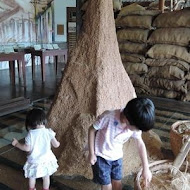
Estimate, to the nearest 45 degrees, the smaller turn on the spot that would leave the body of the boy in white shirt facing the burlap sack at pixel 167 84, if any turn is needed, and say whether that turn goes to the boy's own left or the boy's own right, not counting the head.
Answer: approximately 135° to the boy's own left

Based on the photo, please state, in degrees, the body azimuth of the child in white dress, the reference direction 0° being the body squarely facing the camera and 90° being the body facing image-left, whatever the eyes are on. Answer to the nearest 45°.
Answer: approximately 180°

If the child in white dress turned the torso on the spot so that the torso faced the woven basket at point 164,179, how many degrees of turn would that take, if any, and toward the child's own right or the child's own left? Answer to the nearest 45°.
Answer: approximately 90° to the child's own right

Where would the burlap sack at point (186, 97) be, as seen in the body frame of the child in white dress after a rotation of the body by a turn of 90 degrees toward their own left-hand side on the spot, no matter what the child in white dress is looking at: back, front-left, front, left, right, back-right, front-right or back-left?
back-right

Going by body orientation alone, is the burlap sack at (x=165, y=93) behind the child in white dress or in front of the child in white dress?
in front

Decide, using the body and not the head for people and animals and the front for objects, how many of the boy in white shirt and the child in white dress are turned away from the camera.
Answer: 1

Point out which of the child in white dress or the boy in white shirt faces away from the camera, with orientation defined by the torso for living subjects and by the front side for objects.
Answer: the child in white dress

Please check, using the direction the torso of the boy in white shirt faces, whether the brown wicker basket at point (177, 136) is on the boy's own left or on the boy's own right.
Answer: on the boy's own left

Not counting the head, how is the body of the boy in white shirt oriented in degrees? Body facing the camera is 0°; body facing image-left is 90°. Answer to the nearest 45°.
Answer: approximately 315°

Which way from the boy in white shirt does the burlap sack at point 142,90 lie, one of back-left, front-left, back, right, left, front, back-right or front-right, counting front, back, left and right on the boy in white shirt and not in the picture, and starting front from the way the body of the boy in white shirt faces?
back-left

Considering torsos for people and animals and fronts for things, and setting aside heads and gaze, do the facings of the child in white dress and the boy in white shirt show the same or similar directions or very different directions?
very different directions

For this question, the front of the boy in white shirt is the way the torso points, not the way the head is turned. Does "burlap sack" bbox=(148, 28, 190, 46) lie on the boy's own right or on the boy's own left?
on the boy's own left

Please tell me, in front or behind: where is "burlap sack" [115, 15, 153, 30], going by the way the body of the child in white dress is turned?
in front

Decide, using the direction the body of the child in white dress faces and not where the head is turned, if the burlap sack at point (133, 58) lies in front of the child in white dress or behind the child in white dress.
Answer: in front

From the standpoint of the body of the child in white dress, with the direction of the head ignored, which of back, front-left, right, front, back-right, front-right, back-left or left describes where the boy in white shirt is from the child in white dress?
back-right
